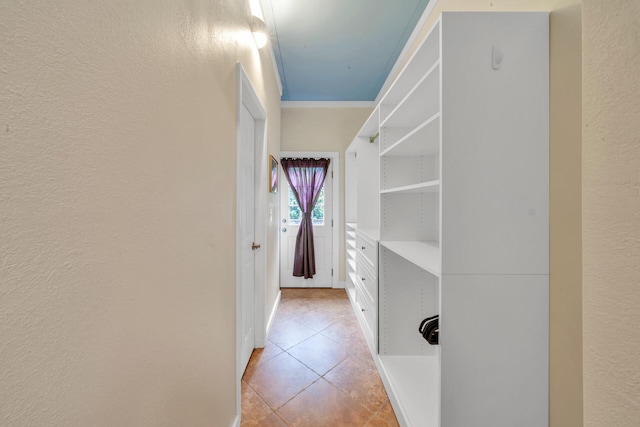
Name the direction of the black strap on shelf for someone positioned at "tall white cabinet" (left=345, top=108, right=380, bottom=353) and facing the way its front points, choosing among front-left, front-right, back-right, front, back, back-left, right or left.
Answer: left

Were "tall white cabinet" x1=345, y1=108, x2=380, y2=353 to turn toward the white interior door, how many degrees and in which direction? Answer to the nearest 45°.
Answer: approximately 45° to its left

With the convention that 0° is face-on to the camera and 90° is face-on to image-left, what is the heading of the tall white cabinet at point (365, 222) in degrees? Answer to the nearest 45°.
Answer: approximately 90°

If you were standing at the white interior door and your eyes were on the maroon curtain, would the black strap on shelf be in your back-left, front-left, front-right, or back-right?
back-right

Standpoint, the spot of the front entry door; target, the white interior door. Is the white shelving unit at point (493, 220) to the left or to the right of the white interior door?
left

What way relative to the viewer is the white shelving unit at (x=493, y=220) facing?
to the viewer's left
